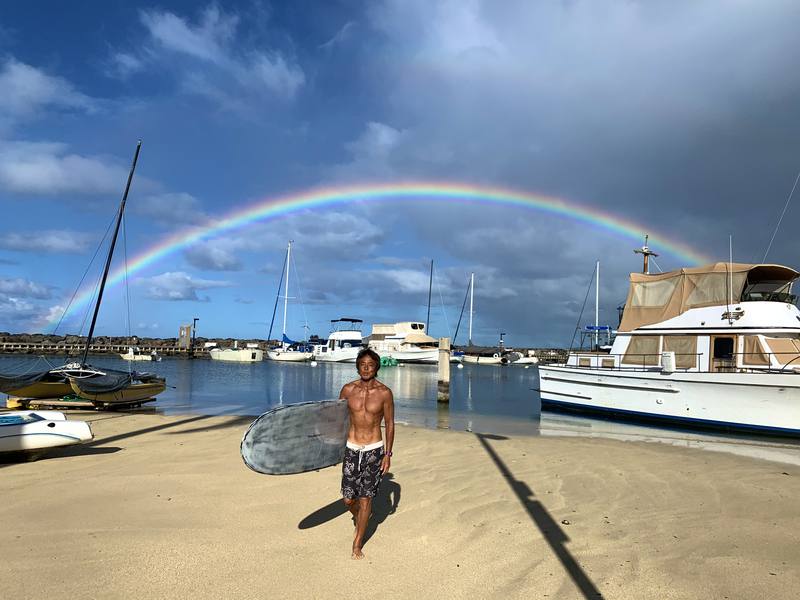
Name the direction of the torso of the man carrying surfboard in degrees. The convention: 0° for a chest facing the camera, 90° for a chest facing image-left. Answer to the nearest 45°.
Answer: approximately 0°

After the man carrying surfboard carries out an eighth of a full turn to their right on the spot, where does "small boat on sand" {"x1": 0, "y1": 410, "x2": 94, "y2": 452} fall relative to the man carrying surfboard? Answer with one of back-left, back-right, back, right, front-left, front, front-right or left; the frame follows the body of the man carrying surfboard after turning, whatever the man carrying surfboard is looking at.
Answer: right

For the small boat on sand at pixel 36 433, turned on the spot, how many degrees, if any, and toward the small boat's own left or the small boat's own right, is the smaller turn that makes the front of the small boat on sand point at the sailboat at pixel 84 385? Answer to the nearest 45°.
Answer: approximately 90° to the small boat's own left

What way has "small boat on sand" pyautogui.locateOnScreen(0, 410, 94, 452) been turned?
to the viewer's right

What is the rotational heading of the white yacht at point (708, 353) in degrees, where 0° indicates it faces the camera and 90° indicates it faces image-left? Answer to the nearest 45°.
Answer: approximately 315°

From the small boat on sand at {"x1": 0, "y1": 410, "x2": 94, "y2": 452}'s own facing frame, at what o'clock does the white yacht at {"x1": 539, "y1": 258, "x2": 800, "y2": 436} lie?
The white yacht is roughly at 12 o'clock from the small boat on sand.
